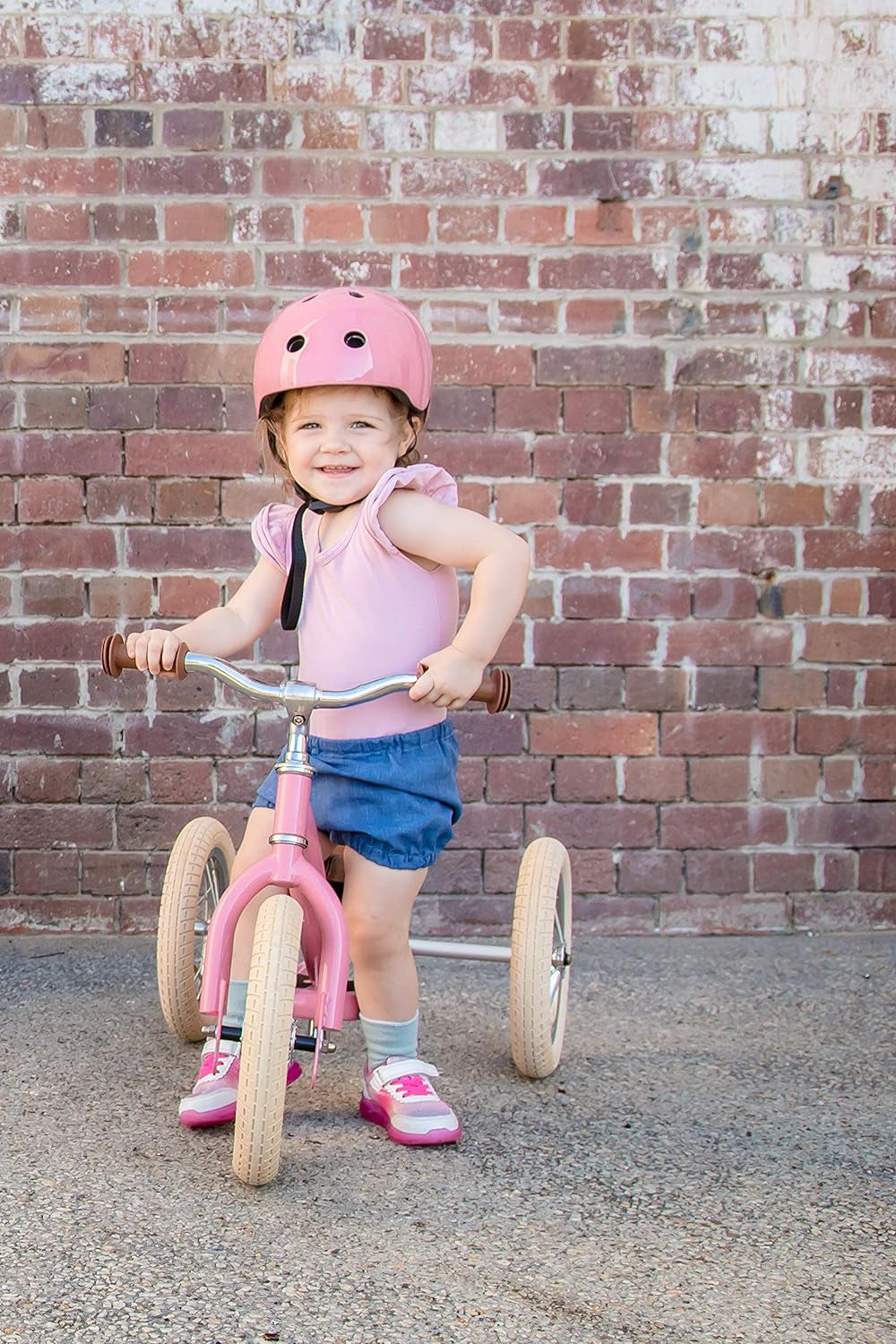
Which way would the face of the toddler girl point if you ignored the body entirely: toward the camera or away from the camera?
toward the camera

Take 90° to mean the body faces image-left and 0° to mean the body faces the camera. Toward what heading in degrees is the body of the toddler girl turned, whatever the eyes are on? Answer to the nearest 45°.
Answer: approximately 45°
